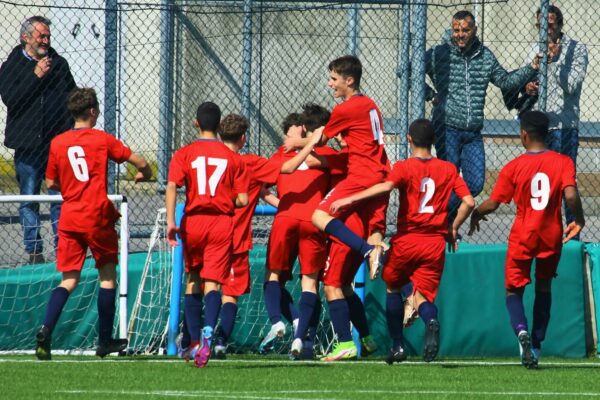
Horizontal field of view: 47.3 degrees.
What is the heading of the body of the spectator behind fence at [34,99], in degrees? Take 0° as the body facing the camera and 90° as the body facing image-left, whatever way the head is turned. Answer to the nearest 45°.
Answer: approximately 315°

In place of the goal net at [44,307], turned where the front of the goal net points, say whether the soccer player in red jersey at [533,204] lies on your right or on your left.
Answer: on your left

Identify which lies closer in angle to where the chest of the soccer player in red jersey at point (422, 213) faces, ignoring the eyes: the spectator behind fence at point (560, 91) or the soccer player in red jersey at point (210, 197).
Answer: the spectator behind fence

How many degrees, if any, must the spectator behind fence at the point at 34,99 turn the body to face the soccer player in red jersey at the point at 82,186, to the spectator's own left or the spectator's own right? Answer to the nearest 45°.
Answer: approximately 45° to the spectator's own right

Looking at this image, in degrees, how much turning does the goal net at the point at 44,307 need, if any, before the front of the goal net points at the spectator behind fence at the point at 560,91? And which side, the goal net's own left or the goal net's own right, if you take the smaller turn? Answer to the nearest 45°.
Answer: approximately 90° to the goal net's own left

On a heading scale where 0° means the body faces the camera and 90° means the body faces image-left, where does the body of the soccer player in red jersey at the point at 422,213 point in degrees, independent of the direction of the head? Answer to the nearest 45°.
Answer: approximately 180°

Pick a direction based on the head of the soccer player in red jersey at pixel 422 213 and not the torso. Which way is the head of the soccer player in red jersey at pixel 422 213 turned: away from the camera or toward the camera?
away from the camera

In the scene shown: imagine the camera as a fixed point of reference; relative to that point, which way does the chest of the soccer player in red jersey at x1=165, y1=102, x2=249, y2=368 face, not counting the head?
away from the camera

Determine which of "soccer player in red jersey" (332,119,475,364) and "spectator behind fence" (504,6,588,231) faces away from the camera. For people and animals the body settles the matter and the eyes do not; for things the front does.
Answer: the soccer player in red jersey

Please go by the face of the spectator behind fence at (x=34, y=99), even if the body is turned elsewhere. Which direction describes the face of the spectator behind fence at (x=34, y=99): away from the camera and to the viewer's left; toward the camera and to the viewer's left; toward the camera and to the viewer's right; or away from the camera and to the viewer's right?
toward the camera and to the viewer's right

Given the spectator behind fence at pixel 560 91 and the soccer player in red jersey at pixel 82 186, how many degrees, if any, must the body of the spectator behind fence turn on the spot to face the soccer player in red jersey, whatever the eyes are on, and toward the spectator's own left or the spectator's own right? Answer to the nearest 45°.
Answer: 0° — they already face them

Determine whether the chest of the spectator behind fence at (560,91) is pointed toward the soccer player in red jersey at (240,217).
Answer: yes
